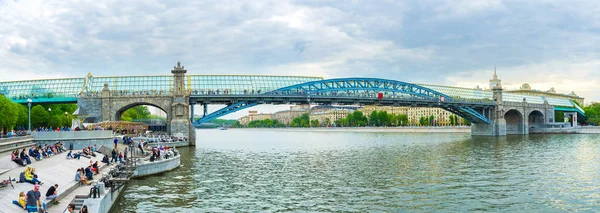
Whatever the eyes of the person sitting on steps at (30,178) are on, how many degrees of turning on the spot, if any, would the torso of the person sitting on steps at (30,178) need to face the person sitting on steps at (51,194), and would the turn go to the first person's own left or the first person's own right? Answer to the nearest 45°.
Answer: approximately 45° to the first person's own right

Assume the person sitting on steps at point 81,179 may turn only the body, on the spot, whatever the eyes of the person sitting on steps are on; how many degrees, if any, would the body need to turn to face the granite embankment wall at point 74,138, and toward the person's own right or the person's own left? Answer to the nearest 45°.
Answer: approximately 90° to the person's own left

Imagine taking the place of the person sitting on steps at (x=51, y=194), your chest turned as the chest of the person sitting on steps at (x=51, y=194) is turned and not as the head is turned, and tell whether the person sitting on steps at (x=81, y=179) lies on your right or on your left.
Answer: on your left

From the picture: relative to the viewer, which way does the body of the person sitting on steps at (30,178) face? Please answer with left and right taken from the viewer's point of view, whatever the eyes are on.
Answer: facing the viewer and to the right of the viewer

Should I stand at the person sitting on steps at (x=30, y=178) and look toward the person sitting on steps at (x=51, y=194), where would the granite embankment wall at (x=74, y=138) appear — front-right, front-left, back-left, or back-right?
back-left

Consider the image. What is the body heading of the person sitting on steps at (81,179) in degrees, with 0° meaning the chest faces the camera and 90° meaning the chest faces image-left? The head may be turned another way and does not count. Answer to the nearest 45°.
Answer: approximately 270°

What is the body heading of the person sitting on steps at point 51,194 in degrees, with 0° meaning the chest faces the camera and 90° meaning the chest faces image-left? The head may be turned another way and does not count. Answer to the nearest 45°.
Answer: approximately 270°

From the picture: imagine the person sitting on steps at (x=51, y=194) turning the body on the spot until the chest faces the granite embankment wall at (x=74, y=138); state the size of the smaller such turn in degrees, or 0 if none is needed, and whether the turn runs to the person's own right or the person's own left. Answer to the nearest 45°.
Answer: approximately 90° to the person's own left

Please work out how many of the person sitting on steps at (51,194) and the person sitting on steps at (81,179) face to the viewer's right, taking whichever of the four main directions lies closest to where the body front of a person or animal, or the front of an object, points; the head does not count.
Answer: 2

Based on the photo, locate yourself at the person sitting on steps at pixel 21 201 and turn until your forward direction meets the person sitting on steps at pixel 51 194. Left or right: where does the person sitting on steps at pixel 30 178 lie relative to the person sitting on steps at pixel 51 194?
left

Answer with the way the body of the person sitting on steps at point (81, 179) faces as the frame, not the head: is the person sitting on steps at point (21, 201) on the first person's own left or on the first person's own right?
on the first person's own right
